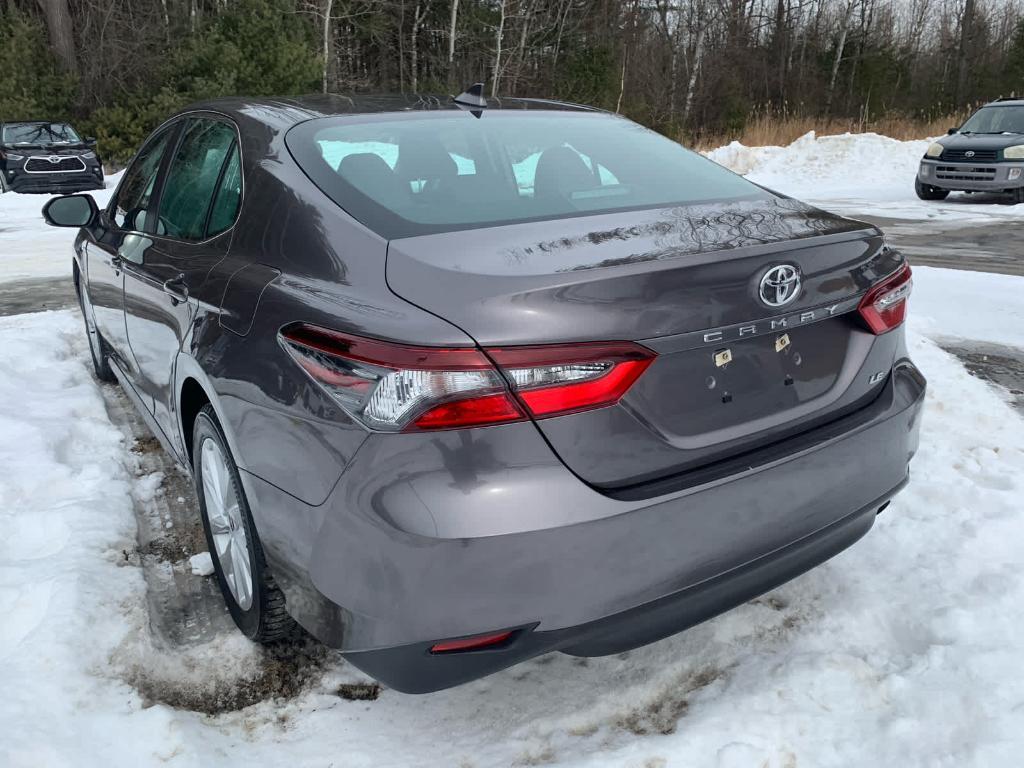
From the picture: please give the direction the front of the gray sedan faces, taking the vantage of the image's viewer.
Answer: facing away from the viewer and to the left of the viewer

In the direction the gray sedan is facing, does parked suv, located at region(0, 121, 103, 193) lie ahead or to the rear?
ahead

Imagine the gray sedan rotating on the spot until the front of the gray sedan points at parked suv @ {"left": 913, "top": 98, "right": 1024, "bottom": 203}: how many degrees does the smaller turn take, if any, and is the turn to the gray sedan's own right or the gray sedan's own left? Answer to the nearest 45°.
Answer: approximately 90° to the gray sedan's own right
